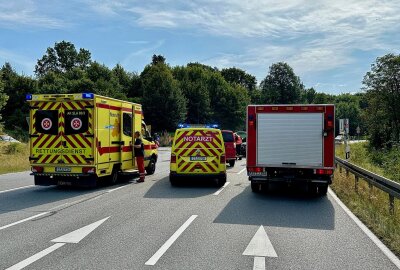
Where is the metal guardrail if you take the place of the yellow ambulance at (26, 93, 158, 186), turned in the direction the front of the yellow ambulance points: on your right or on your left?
on your right

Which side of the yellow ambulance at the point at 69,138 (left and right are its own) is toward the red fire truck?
right

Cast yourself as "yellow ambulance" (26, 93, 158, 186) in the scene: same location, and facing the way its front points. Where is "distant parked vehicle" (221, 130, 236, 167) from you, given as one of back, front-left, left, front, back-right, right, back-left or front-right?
front

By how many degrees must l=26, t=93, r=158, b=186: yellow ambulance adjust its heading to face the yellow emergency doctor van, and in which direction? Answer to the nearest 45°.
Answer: approximately 45° to its right

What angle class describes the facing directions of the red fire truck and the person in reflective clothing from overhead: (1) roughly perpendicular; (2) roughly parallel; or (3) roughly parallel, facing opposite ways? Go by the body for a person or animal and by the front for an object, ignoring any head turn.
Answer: roughly perpendicular

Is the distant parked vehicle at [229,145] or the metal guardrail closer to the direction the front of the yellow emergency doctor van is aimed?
the distant parked vehicle

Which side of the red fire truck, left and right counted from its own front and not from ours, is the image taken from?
back

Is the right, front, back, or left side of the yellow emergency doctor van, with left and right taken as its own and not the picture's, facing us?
back

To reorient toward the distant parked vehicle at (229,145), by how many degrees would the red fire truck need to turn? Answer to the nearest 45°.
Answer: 0° — it already faces it

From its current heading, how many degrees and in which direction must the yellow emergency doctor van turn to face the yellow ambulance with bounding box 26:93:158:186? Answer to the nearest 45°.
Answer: approximately 90° to its left

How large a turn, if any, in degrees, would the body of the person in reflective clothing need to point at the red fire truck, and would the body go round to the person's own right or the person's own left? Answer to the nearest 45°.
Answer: approximately 135° to the person's own left

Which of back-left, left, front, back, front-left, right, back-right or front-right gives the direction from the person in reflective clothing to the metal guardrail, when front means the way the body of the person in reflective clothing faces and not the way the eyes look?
back-left

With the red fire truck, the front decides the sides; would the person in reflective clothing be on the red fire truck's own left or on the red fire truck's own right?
on the red fire truck's own left

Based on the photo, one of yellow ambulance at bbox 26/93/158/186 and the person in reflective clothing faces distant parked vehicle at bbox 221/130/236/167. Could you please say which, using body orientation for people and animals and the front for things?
the yellow ambulance

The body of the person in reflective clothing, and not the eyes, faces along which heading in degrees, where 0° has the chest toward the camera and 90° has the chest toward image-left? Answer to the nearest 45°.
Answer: approximately 90°

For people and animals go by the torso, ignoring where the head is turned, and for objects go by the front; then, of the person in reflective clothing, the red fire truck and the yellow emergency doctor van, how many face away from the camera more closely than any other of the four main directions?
2
